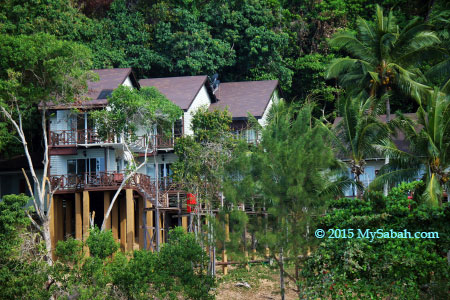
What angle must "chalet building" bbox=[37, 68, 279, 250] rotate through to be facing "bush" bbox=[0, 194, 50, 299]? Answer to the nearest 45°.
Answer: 0° — it already faces it

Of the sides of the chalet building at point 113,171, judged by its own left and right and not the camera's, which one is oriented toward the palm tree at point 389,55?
left

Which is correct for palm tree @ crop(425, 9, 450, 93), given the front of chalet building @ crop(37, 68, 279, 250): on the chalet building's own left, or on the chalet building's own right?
on the chalet building's own left

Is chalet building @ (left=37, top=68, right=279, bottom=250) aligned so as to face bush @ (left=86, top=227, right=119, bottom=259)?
yes

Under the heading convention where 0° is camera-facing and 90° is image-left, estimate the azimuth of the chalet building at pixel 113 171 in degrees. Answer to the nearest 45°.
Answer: approximately 0°

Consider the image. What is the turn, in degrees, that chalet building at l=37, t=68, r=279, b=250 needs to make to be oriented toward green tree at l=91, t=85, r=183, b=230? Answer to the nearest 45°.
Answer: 0° — it already faces it
